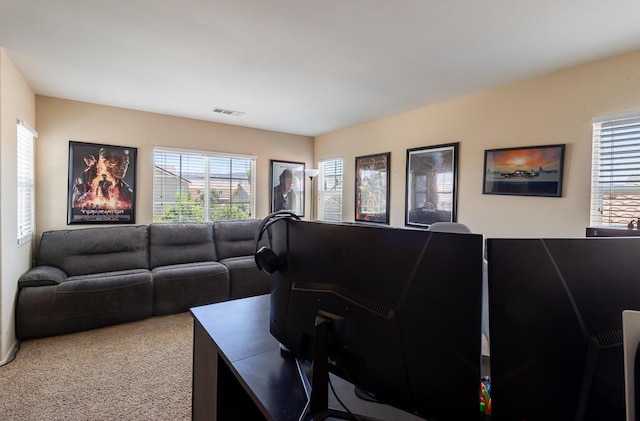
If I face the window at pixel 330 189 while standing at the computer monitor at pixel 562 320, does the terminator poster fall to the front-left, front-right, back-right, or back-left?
front-left

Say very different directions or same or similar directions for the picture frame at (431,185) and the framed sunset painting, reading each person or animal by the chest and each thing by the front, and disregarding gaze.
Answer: same or similar directions

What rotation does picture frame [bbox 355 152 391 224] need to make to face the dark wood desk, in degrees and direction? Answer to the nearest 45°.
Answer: approximately 45° to its left

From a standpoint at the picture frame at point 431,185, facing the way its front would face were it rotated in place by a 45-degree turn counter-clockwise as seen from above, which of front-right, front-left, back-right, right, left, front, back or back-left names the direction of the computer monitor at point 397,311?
front

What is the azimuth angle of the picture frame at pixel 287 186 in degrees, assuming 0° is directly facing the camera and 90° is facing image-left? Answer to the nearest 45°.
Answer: approximately 315°

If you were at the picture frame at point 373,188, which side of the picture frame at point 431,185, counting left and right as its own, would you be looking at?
right

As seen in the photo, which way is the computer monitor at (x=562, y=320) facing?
away from the camera

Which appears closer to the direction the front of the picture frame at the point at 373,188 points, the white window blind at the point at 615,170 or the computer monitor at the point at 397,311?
the computer monitor

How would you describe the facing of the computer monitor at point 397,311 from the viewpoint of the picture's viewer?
facing away from the viewer and to the right of the viewer

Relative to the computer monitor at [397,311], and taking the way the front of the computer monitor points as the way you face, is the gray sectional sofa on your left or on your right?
on your left

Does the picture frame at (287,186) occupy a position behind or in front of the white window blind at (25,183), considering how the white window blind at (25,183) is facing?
in front

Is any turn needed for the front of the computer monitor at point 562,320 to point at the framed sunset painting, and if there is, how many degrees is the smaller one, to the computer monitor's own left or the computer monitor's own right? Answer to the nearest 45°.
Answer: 0° — it already faces it

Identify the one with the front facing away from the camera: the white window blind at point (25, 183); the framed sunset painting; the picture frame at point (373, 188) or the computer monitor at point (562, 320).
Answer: the computer monitor

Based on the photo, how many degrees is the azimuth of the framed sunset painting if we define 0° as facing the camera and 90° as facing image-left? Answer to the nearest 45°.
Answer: approximately 45°

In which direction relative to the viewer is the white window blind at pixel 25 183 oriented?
to the viewer's right

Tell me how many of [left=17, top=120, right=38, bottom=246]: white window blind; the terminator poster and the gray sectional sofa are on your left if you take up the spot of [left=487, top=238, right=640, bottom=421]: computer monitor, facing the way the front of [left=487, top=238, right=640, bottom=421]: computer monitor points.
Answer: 3
